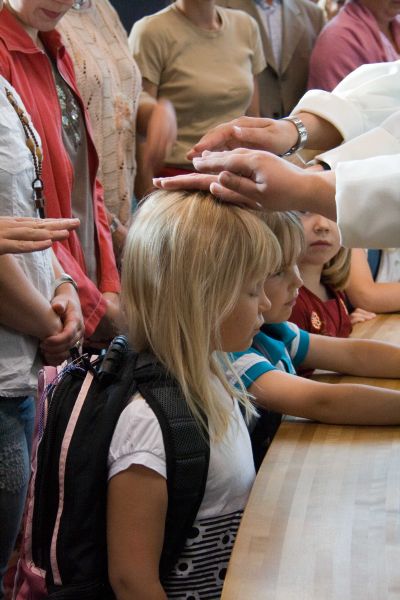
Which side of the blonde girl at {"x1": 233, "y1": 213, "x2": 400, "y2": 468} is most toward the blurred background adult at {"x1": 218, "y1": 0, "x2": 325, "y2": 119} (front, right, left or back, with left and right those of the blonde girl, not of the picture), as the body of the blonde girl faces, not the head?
left

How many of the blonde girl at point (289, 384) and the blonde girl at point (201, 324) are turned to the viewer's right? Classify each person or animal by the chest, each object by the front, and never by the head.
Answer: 2

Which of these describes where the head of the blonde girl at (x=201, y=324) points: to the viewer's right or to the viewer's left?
to the viewer's right

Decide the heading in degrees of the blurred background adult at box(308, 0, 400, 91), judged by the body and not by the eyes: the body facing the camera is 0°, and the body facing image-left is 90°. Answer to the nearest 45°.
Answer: approximately 315°

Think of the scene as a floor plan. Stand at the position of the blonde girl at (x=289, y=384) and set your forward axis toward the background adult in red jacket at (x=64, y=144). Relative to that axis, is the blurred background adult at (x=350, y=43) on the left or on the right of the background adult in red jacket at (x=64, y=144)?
right

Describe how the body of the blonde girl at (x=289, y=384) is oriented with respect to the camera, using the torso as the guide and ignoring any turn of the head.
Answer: to the viewer's right

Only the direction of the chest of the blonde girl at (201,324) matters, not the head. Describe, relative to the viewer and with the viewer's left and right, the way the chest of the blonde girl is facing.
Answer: facing to the right of the viewer

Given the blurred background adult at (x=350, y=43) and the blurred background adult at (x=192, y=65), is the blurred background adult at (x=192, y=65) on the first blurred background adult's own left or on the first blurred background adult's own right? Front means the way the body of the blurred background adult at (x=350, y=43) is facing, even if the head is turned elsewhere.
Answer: on the first blurred background adult's own right

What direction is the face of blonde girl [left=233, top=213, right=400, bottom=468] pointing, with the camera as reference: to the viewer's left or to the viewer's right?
to the viewer's right

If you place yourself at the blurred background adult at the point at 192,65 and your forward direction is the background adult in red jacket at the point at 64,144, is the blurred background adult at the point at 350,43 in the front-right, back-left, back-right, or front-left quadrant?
back-left

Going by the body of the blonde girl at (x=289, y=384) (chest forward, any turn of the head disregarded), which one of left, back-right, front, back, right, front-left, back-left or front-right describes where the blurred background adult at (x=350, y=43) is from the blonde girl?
left

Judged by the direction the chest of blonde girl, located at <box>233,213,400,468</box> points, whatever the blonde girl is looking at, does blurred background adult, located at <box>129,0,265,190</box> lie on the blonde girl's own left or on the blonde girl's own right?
on the blonde girl's own left

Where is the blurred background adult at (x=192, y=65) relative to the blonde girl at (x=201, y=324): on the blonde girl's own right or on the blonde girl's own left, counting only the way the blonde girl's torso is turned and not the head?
on the blonde girl's own left

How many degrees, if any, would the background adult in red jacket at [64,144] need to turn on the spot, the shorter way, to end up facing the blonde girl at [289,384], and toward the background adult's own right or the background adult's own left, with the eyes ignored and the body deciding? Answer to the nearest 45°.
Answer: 0° — they already face them

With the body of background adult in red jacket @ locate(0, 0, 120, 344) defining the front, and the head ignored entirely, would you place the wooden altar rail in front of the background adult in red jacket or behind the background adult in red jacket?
in front
